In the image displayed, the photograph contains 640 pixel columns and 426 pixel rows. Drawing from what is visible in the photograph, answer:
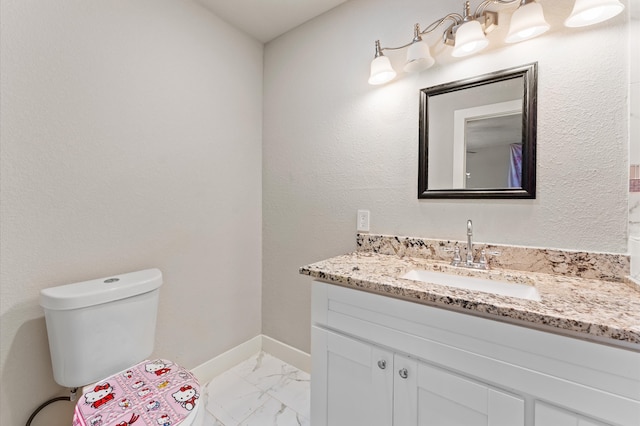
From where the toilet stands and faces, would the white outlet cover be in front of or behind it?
in front

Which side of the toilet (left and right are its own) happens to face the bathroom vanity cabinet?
front

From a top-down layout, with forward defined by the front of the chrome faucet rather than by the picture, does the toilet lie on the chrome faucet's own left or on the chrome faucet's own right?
on the chrome faucet's own right

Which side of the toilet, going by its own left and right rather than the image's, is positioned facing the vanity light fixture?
front

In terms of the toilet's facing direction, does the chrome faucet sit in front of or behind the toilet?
in front

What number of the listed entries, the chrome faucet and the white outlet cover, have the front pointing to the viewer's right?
0

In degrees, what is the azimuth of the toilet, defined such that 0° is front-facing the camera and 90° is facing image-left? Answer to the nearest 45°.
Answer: approximately 315°
